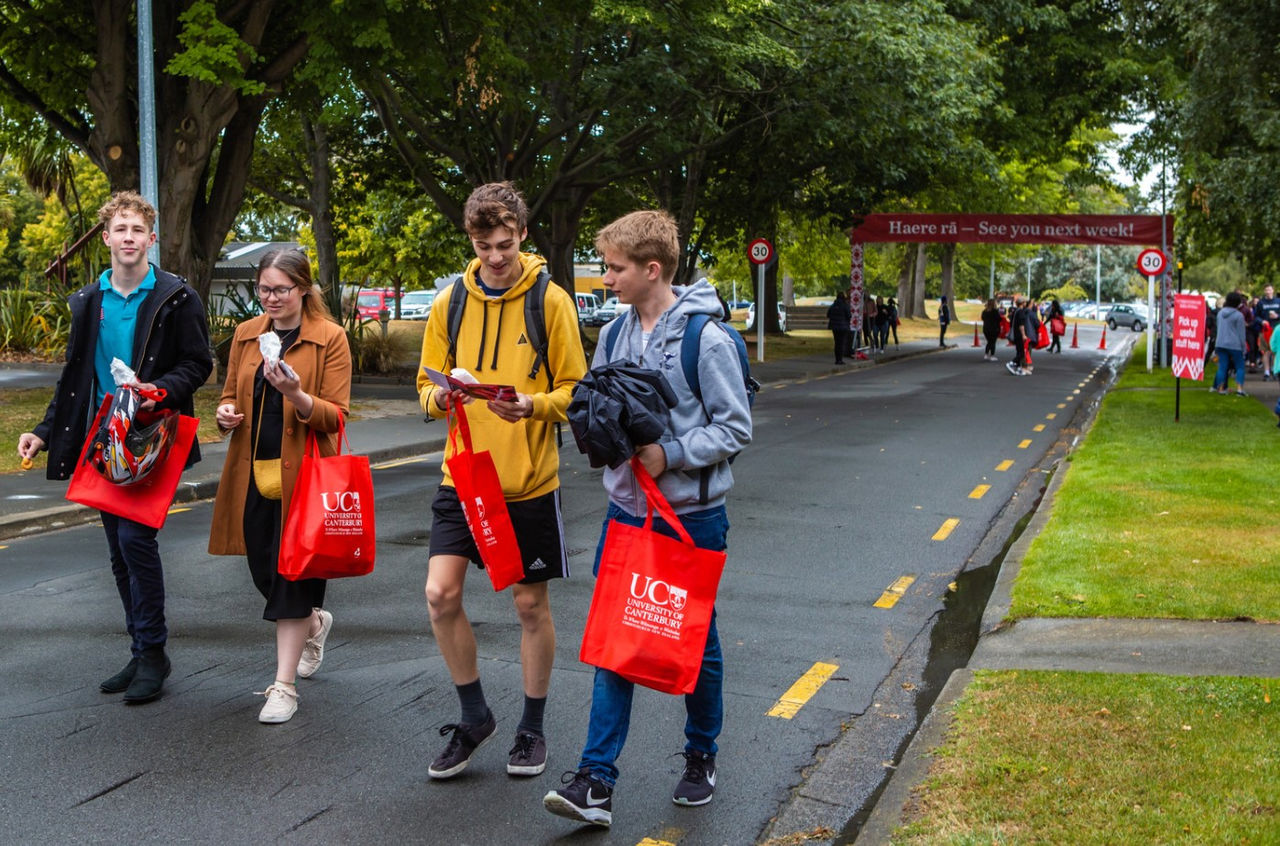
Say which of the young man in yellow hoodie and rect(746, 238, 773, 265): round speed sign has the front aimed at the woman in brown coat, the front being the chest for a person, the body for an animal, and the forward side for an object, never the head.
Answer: the round speed sign

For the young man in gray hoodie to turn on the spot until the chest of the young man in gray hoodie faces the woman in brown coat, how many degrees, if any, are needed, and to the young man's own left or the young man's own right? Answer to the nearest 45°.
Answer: approximately 90° to the young man's own right

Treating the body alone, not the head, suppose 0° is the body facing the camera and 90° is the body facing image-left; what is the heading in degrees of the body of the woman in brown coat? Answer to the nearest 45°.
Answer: approximately 45°

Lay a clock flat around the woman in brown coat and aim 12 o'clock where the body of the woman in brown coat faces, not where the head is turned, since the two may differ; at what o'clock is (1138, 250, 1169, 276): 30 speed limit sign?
The 30 speed limit sign is roughly at 6 o'clock from the woman in brown coat.

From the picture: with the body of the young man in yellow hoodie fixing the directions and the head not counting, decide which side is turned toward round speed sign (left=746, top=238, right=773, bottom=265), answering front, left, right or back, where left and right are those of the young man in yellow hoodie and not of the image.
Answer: back

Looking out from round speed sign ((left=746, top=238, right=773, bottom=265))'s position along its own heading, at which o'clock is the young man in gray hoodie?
The young man in gray hoodie is roughly at 12 o'clock from the round speed sign.

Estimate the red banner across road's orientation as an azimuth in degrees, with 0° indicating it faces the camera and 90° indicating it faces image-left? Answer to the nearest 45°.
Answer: approximately 0°

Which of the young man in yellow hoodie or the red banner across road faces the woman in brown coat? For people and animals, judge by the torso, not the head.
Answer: the red banner across road
